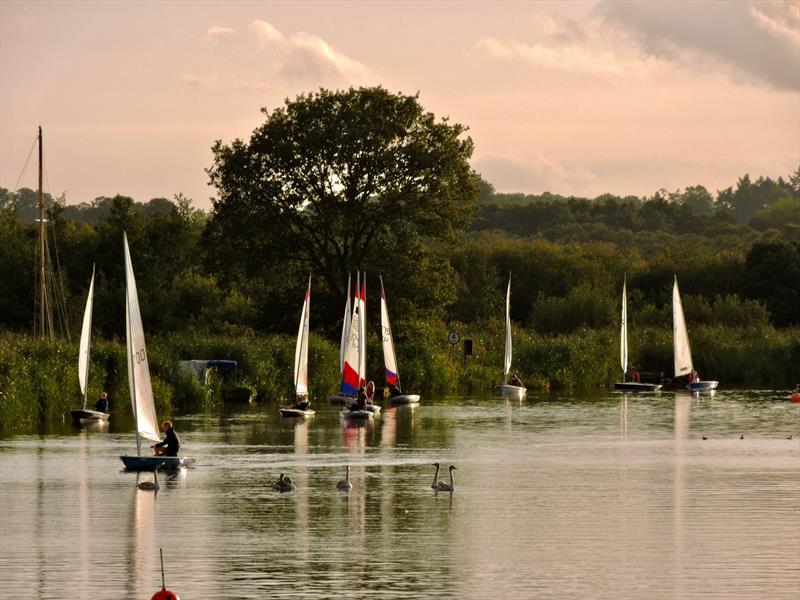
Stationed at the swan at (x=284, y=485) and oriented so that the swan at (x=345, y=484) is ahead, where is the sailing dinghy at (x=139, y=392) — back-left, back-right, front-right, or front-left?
back-left

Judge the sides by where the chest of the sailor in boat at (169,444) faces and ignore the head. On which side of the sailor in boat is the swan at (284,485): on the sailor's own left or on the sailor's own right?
on the sailor's own left
